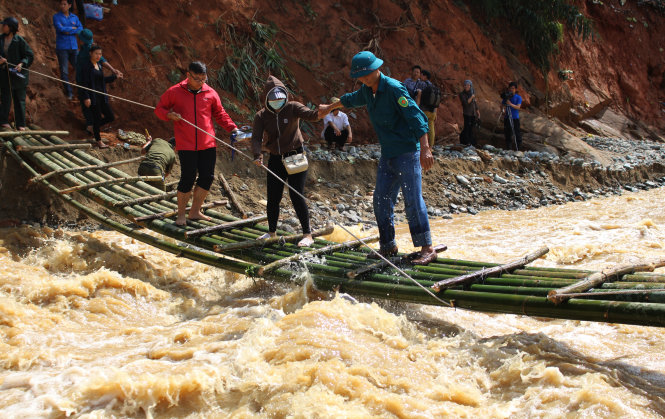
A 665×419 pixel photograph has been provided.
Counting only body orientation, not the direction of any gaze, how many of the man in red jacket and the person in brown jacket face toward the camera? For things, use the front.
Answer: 2

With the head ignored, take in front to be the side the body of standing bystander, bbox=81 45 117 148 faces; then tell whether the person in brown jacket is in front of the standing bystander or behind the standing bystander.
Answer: in front

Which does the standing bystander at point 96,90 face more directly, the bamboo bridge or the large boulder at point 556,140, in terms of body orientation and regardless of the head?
the bamboo bridge

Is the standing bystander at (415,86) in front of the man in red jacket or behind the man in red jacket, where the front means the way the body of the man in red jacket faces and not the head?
behind

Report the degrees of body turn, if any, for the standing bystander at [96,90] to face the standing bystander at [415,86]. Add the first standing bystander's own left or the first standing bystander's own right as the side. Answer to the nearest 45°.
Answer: approximately 45° to the first standing bystander's own left

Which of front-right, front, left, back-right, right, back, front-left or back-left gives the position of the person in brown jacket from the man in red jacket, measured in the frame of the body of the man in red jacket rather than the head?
front-left

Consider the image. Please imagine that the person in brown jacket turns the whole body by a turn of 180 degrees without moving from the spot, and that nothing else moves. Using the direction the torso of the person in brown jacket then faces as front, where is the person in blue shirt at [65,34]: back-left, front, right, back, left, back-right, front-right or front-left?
front-left

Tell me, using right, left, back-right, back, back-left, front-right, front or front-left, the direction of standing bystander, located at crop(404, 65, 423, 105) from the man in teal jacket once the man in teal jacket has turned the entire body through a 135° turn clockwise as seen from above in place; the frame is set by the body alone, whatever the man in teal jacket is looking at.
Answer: front

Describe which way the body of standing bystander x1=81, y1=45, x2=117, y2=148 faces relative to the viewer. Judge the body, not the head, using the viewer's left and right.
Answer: facing the viewer and to the right of the viewer

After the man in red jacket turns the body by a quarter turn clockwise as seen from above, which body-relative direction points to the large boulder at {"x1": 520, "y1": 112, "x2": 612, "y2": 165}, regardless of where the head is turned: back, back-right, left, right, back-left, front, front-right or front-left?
back-right

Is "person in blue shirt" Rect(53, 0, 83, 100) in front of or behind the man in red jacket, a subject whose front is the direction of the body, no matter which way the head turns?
behind
